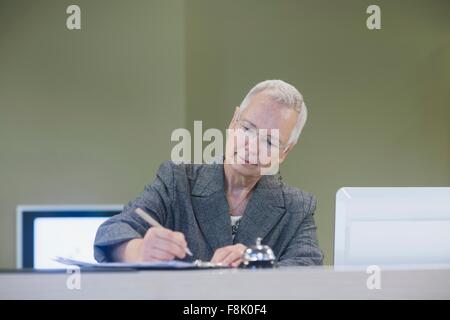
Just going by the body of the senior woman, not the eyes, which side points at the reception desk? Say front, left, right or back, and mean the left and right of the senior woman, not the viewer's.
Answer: front

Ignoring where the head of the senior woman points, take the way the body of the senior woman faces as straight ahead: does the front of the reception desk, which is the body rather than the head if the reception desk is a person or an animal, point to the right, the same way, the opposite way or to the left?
the same way

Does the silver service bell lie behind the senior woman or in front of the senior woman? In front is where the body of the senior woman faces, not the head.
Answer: in front

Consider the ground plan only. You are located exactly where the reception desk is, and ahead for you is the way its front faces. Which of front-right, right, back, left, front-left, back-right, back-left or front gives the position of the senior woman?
back

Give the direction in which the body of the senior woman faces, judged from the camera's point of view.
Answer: toward the camera

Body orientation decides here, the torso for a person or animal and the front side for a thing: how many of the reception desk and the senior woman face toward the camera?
2
